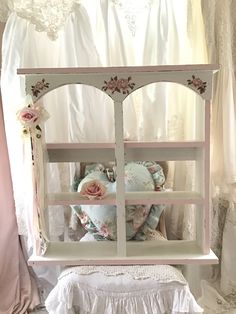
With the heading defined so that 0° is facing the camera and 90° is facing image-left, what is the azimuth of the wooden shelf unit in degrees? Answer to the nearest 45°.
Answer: approximately 0°
